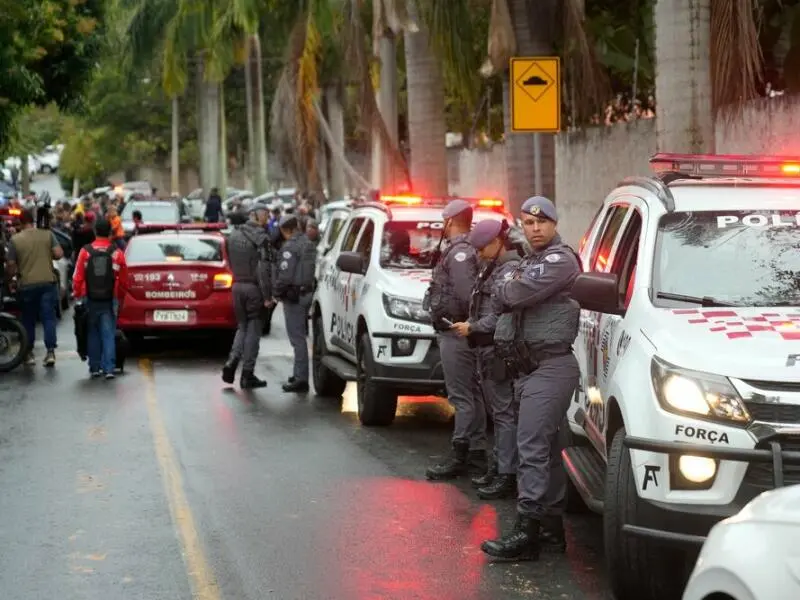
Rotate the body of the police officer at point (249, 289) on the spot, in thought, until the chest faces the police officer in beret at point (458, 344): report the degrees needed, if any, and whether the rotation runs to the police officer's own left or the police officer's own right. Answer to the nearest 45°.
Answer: approximately 135° to the police officer's own right

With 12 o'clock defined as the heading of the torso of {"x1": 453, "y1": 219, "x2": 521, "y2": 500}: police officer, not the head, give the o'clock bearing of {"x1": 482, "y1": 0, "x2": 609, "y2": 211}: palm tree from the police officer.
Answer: The palm tree is roughly at 3 o'clock from the police officer.

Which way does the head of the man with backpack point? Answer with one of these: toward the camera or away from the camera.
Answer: away from the camera

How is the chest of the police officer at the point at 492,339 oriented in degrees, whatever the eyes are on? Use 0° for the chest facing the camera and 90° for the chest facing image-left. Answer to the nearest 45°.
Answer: approximately 90°

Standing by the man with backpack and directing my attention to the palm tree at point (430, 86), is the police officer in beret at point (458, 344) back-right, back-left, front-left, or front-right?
back-right

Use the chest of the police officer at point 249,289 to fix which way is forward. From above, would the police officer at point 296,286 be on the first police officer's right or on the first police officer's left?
on the first police officer's right
